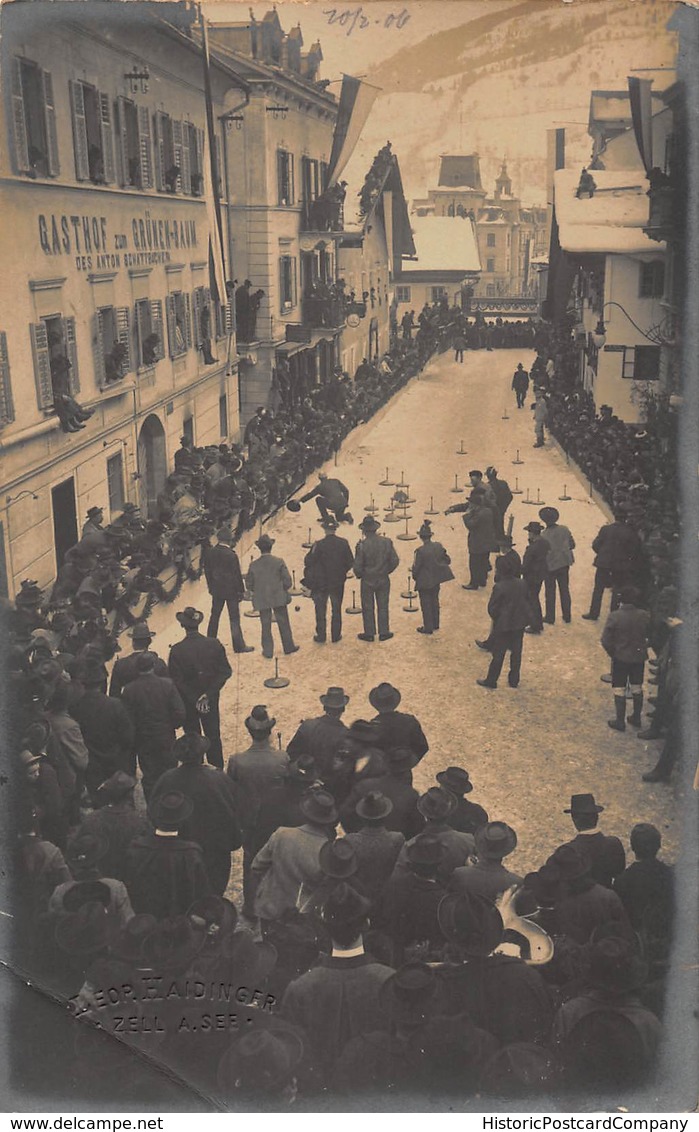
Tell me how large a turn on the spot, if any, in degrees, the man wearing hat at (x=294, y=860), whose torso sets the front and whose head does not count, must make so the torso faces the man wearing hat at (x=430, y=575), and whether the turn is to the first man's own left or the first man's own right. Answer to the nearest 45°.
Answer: approximately 45° to the first man's own left

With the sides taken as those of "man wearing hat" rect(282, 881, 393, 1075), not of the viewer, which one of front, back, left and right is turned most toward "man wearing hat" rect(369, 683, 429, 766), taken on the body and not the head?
front

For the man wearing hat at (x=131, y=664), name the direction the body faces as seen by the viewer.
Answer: away from the camera

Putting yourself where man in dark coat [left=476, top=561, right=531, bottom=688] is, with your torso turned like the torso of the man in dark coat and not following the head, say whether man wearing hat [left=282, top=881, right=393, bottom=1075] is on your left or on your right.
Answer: on your left

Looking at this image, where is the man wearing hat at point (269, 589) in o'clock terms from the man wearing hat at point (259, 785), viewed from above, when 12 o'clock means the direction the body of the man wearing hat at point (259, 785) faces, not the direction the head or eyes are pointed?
the man wearing hat at point (269, 589) is roughly at 12 o'clock from the man wearing hat at point (259, 785).

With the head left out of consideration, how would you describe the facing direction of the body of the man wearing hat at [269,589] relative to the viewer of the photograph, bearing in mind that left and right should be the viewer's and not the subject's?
facing away from the viewer

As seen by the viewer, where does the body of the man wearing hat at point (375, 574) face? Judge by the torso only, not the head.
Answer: away from the camera

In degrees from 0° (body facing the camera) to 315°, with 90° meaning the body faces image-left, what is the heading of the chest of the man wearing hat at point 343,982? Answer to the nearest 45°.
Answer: approximately 180°

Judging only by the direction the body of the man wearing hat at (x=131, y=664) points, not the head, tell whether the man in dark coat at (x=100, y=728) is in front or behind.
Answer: behind

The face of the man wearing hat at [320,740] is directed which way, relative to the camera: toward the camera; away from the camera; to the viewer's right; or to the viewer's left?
away from the camera

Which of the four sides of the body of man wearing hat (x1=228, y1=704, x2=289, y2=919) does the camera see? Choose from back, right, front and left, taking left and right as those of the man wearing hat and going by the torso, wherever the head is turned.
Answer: back

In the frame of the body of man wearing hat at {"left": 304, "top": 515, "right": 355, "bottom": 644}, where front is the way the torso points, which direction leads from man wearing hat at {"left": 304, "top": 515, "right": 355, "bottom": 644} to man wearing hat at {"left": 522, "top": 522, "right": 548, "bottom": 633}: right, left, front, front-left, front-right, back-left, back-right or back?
right

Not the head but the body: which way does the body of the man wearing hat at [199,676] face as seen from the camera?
away from the camera
